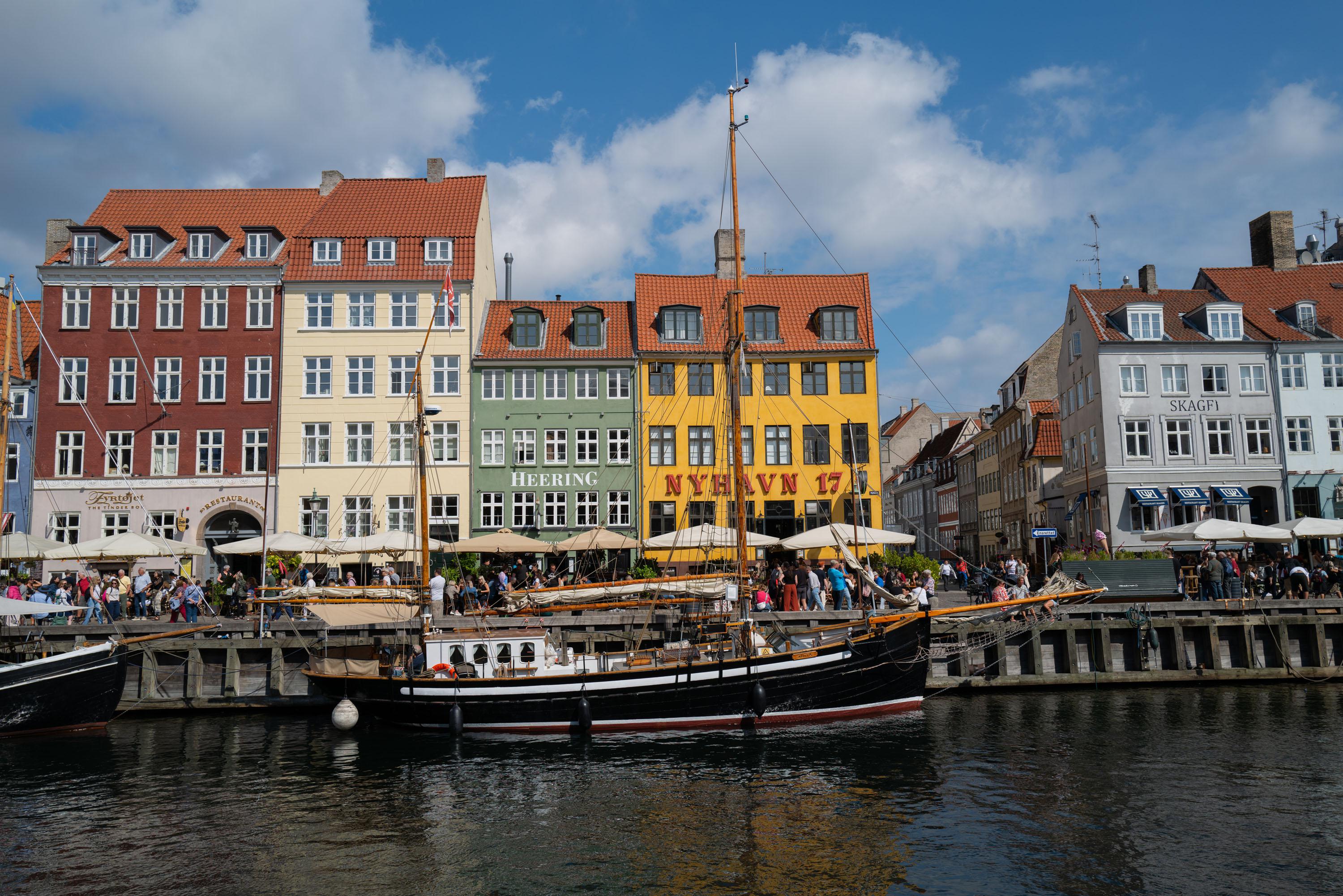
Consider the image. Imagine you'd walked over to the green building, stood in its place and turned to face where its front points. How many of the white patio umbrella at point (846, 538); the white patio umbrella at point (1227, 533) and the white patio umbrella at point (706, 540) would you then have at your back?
0

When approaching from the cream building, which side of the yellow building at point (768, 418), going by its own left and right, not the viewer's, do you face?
right

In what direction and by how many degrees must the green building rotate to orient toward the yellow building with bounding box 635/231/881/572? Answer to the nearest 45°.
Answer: approximately 90° to its left

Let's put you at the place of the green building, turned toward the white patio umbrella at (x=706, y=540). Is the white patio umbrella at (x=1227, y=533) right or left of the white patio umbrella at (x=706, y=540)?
left

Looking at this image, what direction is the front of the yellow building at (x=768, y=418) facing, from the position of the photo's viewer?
facing the viewer

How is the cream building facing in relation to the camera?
toward the camera

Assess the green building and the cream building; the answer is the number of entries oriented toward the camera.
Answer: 2

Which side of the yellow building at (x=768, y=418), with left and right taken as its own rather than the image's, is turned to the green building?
right

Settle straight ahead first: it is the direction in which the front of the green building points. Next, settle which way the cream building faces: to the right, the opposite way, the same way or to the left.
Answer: the same way

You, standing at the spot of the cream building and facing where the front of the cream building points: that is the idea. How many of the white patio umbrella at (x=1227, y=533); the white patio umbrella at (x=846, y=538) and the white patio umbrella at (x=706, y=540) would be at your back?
0

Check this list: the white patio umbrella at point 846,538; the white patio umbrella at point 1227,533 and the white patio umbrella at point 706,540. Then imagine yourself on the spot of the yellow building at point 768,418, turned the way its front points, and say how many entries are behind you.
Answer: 0

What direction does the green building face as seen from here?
toward the camera

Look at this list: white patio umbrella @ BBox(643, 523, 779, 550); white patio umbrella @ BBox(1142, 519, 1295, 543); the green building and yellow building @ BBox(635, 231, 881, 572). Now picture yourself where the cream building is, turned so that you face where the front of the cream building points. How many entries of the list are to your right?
0

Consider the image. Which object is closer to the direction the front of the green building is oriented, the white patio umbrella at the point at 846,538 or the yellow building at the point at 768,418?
the white patio umbrella

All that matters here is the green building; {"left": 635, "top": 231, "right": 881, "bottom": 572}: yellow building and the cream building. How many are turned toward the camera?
3

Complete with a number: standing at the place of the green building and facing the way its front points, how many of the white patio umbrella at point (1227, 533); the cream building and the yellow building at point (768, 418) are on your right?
1

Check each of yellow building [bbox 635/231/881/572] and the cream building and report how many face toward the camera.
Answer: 2

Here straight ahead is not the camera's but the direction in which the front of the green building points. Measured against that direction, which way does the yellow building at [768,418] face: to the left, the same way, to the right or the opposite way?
the same way

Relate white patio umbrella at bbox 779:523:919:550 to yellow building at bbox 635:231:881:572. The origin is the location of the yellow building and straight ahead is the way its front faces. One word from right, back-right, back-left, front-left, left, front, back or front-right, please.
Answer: front

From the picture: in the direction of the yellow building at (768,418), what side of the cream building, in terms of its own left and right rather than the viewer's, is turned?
left
